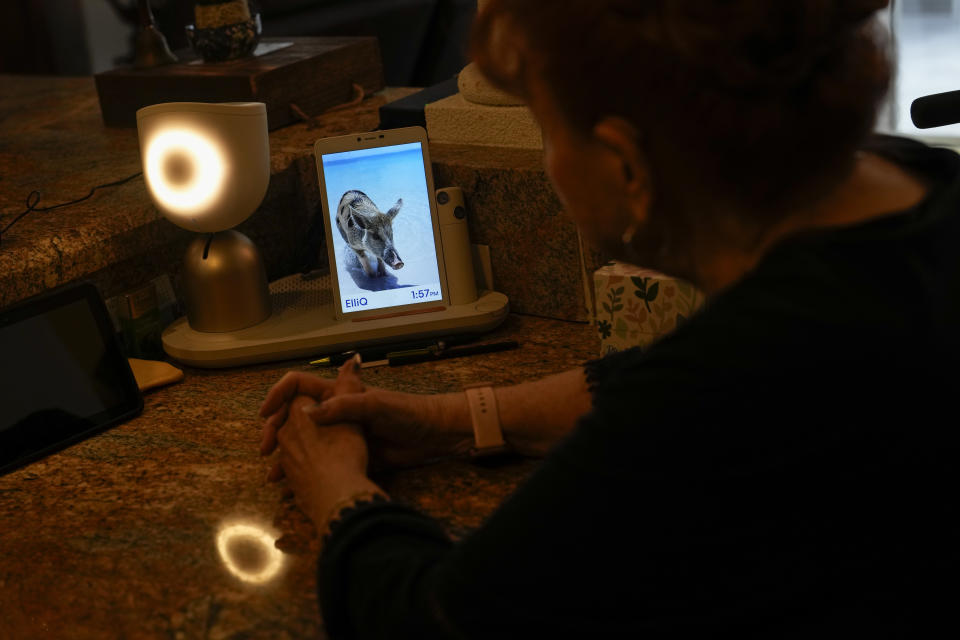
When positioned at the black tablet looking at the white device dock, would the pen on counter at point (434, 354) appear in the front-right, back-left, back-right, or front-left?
front-right

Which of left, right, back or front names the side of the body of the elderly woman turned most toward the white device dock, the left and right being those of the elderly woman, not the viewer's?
front

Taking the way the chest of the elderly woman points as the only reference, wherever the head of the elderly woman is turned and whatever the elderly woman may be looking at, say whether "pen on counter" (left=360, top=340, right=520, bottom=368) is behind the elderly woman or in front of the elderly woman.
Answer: in front

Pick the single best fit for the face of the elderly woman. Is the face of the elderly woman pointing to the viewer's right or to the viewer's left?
to the viewer's left

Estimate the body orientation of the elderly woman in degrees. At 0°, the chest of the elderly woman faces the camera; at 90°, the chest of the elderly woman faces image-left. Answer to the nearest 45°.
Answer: approximately 135°

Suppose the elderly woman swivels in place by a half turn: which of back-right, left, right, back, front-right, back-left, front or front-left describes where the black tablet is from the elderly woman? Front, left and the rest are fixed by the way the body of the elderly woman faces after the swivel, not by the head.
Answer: back

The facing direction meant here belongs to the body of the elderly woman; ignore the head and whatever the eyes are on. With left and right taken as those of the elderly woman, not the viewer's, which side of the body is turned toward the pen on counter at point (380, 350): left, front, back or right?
front

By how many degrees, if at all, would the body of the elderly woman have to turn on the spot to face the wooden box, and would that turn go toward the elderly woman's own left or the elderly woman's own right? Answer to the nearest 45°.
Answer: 0° — they already face it
